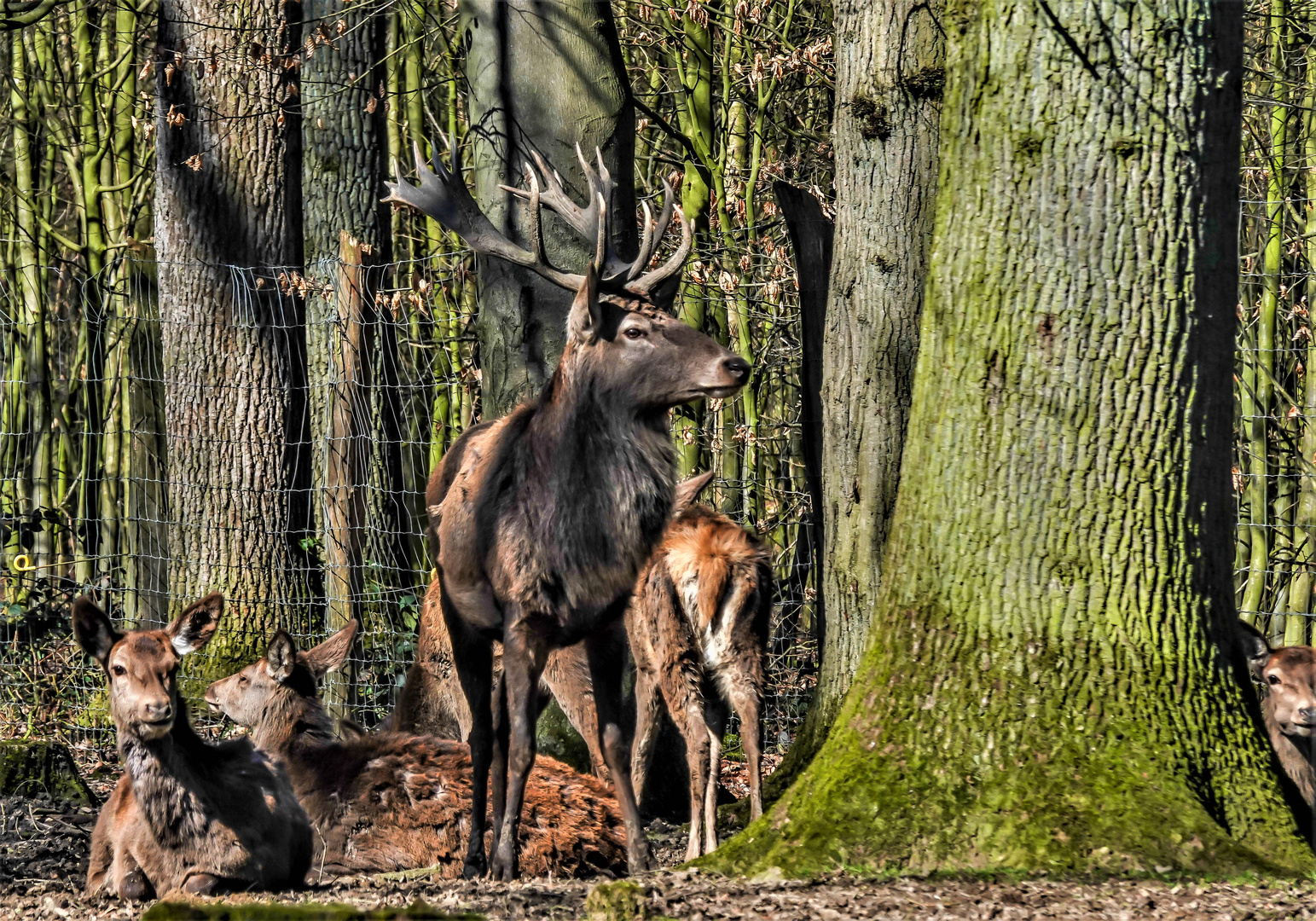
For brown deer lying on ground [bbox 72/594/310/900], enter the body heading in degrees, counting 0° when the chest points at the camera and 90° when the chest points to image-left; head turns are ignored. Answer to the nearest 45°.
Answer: approximately 45°

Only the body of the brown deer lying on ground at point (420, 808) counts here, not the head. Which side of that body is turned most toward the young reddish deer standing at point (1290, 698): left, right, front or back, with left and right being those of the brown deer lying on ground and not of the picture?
back

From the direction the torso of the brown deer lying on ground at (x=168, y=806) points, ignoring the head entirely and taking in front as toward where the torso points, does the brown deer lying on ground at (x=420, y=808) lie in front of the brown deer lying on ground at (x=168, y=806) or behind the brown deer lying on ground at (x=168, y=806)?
behind

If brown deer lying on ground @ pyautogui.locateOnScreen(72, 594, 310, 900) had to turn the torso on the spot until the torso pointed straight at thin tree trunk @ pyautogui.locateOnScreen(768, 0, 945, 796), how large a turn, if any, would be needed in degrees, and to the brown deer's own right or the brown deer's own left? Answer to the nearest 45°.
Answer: approximately 135° to the brown deer's own left

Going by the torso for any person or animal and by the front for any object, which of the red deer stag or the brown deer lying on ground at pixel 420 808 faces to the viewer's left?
the brown deer lying on ground

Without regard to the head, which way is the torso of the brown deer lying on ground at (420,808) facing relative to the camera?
to the viewer's left
